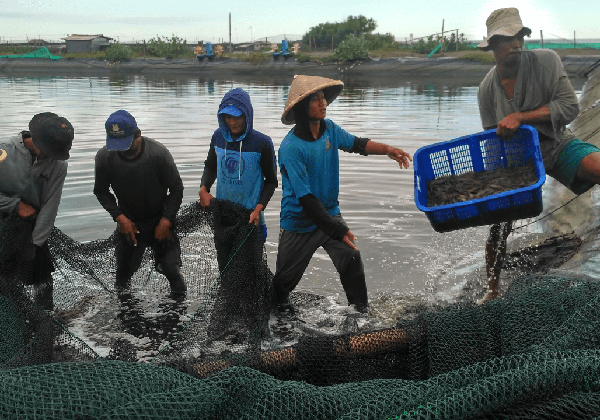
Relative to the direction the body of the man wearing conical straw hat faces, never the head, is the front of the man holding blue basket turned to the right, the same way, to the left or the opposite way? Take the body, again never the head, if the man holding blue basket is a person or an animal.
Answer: to the right

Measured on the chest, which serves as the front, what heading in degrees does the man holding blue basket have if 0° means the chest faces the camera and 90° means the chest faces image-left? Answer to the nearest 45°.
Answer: approximately 45°

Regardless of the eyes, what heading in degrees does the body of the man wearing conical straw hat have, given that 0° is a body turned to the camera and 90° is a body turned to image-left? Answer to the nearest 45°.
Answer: approximately 315°

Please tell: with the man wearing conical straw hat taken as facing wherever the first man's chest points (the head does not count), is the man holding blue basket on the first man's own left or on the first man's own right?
on the first man's own left
